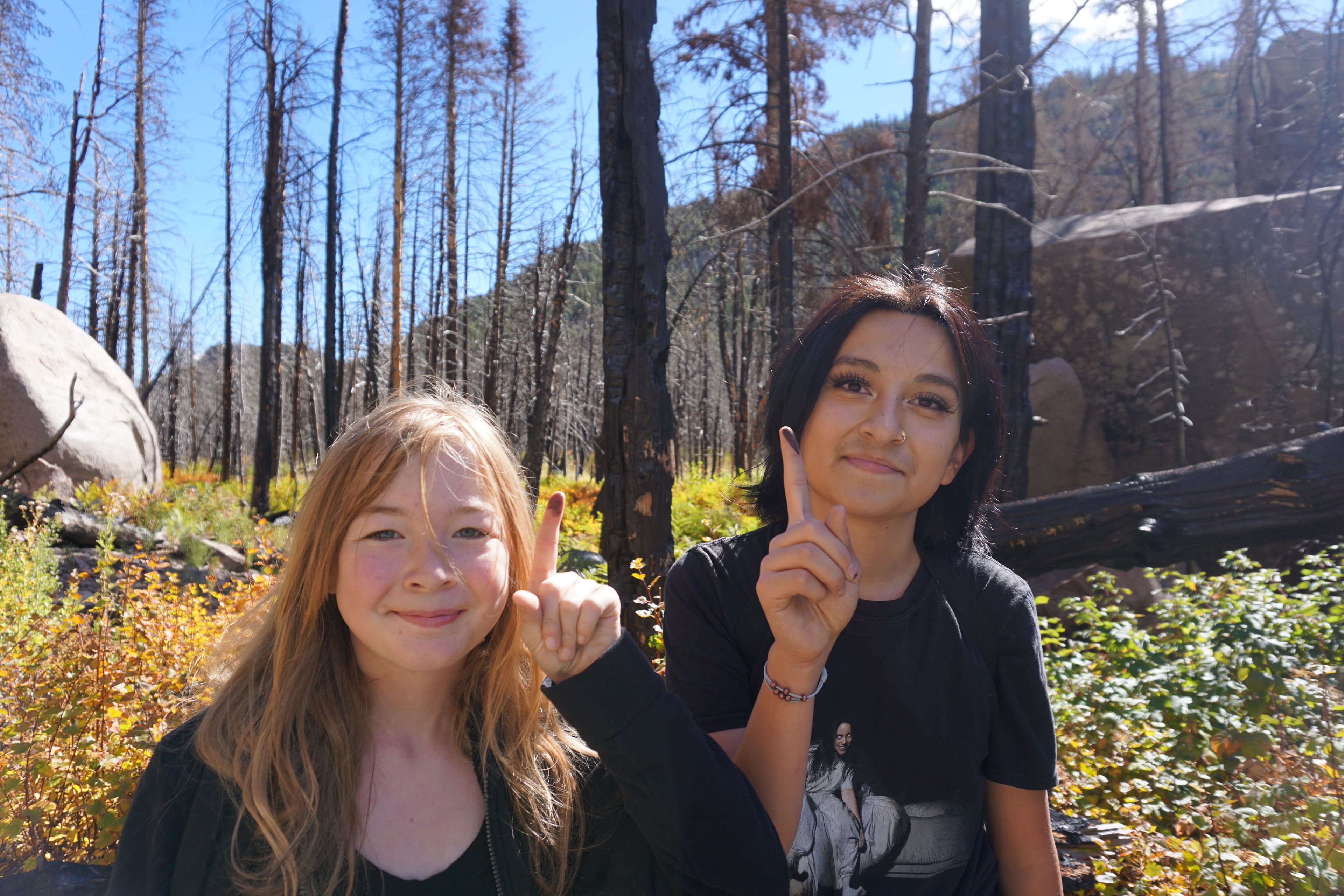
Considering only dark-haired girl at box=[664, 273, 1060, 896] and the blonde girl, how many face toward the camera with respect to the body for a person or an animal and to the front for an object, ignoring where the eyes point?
2

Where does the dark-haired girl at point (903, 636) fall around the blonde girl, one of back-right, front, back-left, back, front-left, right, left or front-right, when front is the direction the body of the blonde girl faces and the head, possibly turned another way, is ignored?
left

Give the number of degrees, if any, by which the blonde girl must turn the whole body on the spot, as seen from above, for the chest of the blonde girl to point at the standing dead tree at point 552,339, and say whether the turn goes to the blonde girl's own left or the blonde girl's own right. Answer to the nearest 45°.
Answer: approximately 180°

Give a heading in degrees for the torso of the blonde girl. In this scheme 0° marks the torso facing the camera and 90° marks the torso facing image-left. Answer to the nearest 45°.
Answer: approximately 0°

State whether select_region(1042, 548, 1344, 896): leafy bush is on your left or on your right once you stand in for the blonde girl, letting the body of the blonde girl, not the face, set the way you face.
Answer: on your left
